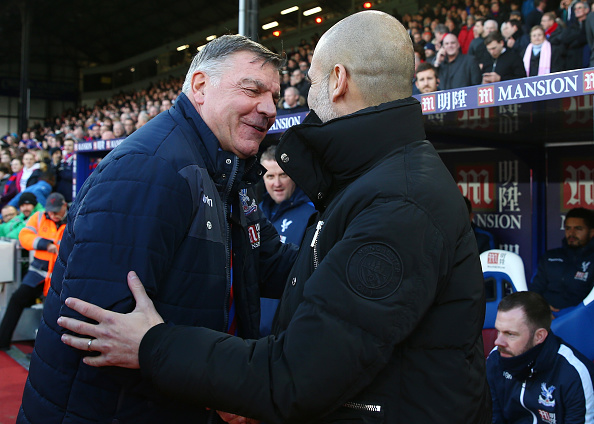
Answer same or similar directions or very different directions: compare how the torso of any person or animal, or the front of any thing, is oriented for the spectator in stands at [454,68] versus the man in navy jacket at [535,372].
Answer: same or similar directions

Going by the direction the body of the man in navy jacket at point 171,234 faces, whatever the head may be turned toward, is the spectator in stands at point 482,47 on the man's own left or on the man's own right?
on the man's own left

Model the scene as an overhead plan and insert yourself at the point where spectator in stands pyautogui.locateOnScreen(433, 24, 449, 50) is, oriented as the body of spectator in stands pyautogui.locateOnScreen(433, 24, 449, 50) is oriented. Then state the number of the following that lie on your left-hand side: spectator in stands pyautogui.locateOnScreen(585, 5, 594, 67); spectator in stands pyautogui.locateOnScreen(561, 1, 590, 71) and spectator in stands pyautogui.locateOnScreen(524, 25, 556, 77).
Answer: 3

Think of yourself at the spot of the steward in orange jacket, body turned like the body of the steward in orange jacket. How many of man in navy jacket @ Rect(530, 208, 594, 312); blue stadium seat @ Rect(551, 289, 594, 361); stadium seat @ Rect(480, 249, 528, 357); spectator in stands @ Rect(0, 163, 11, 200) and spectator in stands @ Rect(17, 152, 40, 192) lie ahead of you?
3

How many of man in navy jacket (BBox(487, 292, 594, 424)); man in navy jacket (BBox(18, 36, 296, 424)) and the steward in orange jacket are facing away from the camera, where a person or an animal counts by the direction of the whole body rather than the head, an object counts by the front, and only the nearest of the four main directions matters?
0

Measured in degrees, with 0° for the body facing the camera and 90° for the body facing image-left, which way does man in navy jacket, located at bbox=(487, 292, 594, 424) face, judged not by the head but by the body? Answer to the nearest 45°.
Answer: approximately 45°

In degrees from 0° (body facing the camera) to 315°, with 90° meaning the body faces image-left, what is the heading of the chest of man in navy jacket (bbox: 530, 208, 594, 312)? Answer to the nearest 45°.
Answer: approximately 45°

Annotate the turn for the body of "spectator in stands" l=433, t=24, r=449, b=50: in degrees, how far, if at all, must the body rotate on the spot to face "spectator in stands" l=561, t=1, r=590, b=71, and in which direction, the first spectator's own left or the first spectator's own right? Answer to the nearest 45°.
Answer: approximately 90° to the first spectator's own left

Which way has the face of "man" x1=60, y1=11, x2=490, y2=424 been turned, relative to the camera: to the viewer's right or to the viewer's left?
to the viewer's left

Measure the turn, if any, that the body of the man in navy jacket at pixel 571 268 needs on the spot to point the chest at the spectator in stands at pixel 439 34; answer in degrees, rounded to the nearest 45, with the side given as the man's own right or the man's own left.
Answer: approximately 90° to the man's own right

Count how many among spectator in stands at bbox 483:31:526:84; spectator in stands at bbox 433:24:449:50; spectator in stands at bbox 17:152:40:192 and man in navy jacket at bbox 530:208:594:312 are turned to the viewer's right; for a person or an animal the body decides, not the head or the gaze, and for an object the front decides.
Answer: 0

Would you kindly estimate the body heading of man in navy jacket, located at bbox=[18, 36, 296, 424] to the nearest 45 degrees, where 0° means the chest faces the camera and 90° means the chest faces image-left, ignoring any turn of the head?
approximately 315°

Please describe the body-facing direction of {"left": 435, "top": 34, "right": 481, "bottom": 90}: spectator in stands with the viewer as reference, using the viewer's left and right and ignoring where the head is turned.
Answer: facing the viewer and to the left of the viewer

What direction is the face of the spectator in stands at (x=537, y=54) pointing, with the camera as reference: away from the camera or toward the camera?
toward the camera

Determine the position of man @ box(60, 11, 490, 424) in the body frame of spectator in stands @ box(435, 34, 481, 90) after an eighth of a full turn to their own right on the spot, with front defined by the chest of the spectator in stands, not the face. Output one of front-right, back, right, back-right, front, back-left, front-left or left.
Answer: left

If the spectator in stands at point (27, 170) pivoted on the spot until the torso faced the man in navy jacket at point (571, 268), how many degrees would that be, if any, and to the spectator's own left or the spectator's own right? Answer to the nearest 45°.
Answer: approximately 45° to the spectator's own left

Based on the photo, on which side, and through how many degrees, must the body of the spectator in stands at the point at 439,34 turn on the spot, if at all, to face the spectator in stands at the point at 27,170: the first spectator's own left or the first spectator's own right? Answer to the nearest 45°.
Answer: approximately 45° to the first spectator's own right

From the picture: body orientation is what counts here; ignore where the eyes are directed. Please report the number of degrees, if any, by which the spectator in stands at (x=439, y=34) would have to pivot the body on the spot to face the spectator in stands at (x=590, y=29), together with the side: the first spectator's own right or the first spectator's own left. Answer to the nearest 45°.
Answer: approximately 90° to the first spectator's own left

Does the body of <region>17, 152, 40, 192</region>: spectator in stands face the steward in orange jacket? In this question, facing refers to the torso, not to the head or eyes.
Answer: yes
